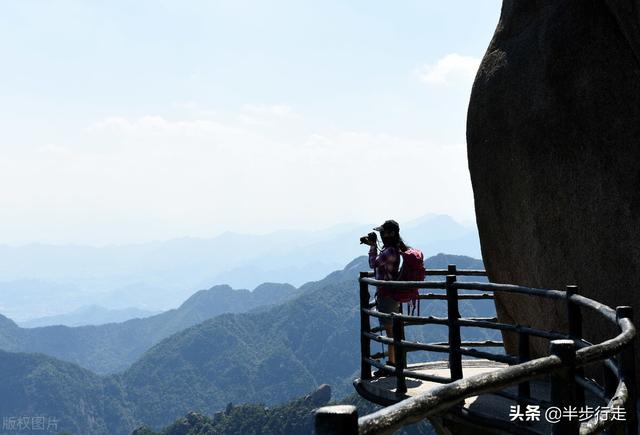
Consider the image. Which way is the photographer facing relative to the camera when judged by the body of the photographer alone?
to the viewer's left

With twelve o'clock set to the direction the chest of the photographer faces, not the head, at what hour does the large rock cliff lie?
The large rock cliff is roughly at 7 o'clock from the photographer.
